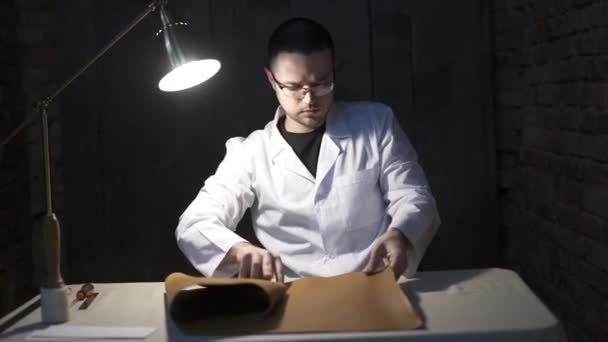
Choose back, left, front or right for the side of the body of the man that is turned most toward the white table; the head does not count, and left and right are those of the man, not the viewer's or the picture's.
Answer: front

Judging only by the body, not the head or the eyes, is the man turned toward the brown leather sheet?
yes

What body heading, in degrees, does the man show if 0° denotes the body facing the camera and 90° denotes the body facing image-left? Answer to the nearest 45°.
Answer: approximately 0°

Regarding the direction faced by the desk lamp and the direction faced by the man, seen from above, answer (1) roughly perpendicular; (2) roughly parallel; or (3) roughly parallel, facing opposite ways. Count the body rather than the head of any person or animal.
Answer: roughly perpendicular

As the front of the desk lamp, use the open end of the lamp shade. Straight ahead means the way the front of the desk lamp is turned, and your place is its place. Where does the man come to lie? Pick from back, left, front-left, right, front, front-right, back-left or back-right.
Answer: front-left

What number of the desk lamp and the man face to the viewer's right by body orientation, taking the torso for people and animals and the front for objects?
1

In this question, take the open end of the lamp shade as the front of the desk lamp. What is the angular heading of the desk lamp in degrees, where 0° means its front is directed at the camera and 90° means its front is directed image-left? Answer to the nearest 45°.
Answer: approximately 270°
